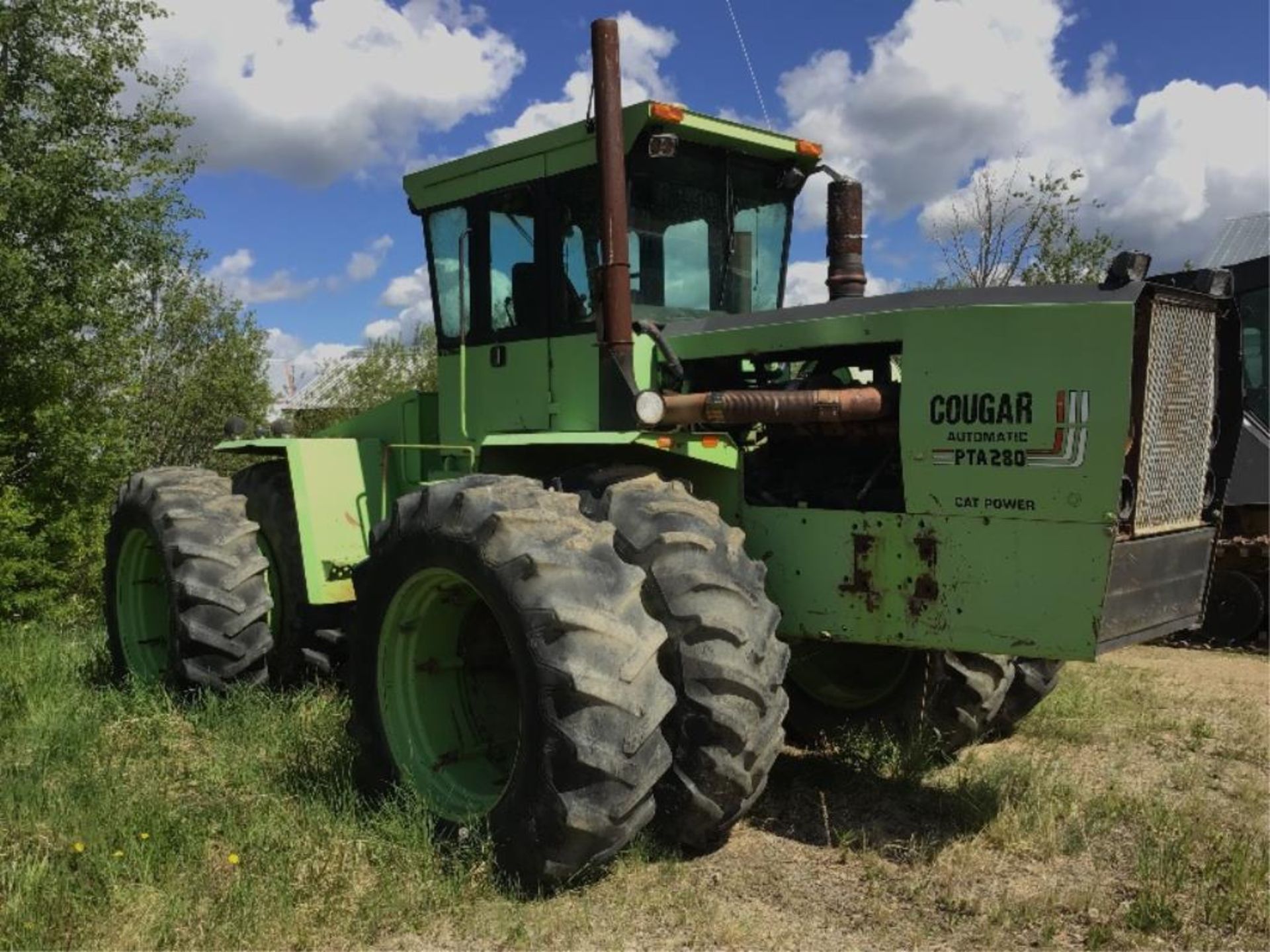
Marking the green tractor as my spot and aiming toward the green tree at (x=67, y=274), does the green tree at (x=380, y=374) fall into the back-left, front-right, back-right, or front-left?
front-right

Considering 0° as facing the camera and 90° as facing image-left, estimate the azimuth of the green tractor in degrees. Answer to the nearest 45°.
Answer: approximately 315°

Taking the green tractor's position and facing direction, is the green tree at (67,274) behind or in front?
behind

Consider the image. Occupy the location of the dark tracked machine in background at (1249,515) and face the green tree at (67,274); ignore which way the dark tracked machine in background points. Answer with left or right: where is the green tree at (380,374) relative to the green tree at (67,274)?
right

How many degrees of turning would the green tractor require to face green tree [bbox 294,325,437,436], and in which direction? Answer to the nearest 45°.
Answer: approximately 135° to its left

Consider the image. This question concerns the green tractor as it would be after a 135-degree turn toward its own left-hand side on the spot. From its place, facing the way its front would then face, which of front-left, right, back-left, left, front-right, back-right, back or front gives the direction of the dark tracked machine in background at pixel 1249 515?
front-right
